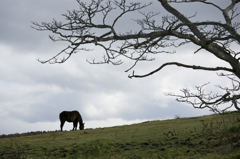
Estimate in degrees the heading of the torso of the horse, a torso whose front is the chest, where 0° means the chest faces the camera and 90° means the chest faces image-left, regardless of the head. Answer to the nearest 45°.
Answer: approximately 270°
